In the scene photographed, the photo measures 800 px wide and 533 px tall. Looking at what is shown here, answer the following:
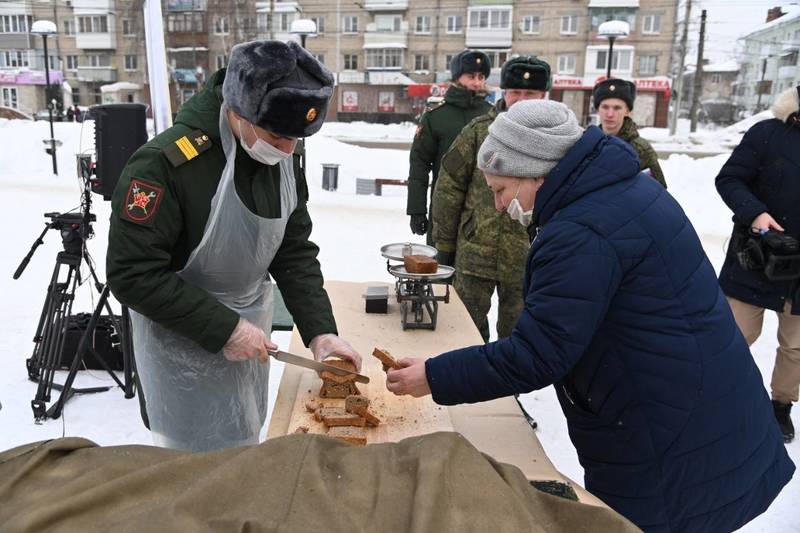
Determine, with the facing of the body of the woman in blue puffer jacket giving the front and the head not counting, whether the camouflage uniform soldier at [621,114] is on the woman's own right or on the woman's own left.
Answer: on the woman's own right

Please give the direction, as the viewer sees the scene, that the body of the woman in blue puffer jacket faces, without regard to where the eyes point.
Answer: to the viewer's left

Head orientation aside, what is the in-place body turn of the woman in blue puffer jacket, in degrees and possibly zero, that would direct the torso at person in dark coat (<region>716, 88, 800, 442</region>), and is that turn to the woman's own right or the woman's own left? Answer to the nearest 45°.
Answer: approximately 90° to the woman's own right

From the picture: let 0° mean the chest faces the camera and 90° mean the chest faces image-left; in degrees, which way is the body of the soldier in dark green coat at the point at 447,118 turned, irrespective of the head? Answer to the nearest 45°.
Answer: approximately 315°

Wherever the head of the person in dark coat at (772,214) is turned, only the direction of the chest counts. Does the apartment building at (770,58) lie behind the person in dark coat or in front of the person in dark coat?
behind

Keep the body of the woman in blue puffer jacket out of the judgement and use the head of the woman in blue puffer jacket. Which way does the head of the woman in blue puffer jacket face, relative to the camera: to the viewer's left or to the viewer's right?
to the viewer's left

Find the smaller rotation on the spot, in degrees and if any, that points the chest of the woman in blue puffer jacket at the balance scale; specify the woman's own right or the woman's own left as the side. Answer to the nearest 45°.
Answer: approximately 45° to the woman's own right

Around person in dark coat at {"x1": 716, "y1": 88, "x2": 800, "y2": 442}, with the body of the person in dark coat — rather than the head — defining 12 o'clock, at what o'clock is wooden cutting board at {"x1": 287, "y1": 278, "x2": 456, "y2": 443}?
The wooden cutting board is roughly at 1 o'clock from the person in dark coat.

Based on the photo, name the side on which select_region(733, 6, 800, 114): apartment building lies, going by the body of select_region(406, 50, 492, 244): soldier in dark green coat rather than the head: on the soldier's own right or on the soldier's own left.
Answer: on the soldier's own left
